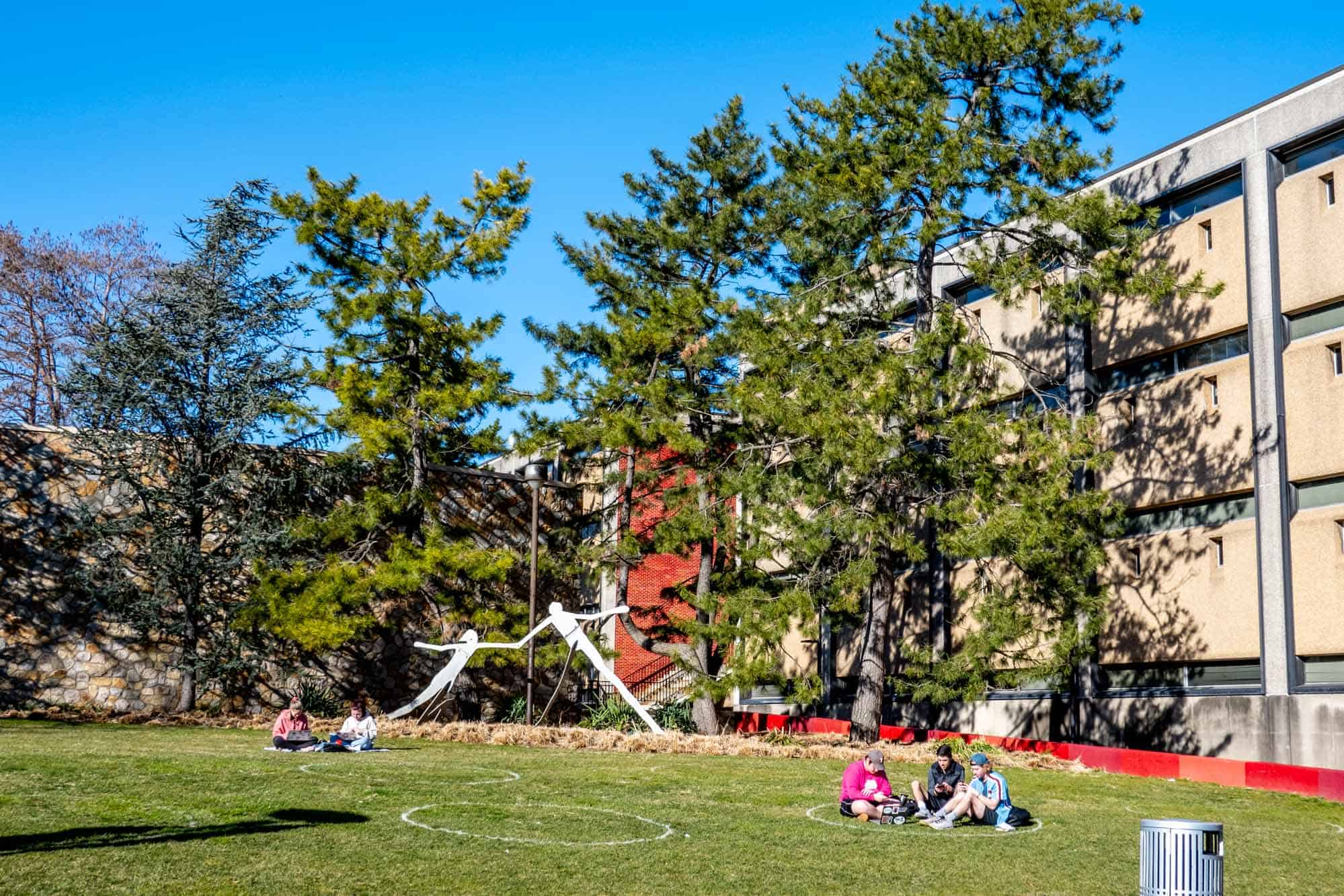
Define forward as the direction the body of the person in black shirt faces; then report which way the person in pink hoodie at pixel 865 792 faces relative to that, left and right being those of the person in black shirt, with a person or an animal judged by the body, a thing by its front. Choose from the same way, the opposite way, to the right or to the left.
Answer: to the left

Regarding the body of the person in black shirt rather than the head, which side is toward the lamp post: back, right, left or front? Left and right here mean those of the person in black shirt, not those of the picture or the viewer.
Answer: right

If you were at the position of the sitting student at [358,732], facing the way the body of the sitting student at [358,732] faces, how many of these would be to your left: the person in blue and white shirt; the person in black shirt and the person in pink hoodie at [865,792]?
3

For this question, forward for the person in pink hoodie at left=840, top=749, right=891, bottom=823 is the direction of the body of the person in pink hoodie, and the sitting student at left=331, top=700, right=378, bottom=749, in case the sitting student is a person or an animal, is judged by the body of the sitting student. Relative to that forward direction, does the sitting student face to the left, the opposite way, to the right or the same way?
to the right

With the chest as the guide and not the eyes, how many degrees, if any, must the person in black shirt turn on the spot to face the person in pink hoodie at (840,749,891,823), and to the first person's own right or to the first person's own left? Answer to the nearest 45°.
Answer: approximately 45° to the first person's own right

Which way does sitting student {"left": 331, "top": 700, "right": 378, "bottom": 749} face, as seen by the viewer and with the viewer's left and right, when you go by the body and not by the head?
facing the viewer and to the left of the viewer

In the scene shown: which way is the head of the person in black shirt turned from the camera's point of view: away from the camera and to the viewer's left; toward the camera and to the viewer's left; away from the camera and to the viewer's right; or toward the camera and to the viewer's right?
toward the camera and to the viewer's left

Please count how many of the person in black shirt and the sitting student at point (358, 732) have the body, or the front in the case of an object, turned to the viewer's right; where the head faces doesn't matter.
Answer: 0

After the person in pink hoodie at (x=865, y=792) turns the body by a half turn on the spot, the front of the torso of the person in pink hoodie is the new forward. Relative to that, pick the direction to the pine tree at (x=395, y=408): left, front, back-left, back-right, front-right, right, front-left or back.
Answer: front

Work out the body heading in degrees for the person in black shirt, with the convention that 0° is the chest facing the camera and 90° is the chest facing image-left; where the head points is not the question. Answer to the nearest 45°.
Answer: approximately 45°

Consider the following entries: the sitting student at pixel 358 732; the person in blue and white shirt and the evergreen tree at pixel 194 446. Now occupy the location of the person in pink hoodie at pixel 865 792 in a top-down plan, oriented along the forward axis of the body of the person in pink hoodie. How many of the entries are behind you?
2

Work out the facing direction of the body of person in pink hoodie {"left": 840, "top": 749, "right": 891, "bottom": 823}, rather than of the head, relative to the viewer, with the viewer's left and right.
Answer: facing the viewer and to the right of the viewer

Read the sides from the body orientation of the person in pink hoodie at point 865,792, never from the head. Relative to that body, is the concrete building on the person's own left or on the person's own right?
on the person's own left
